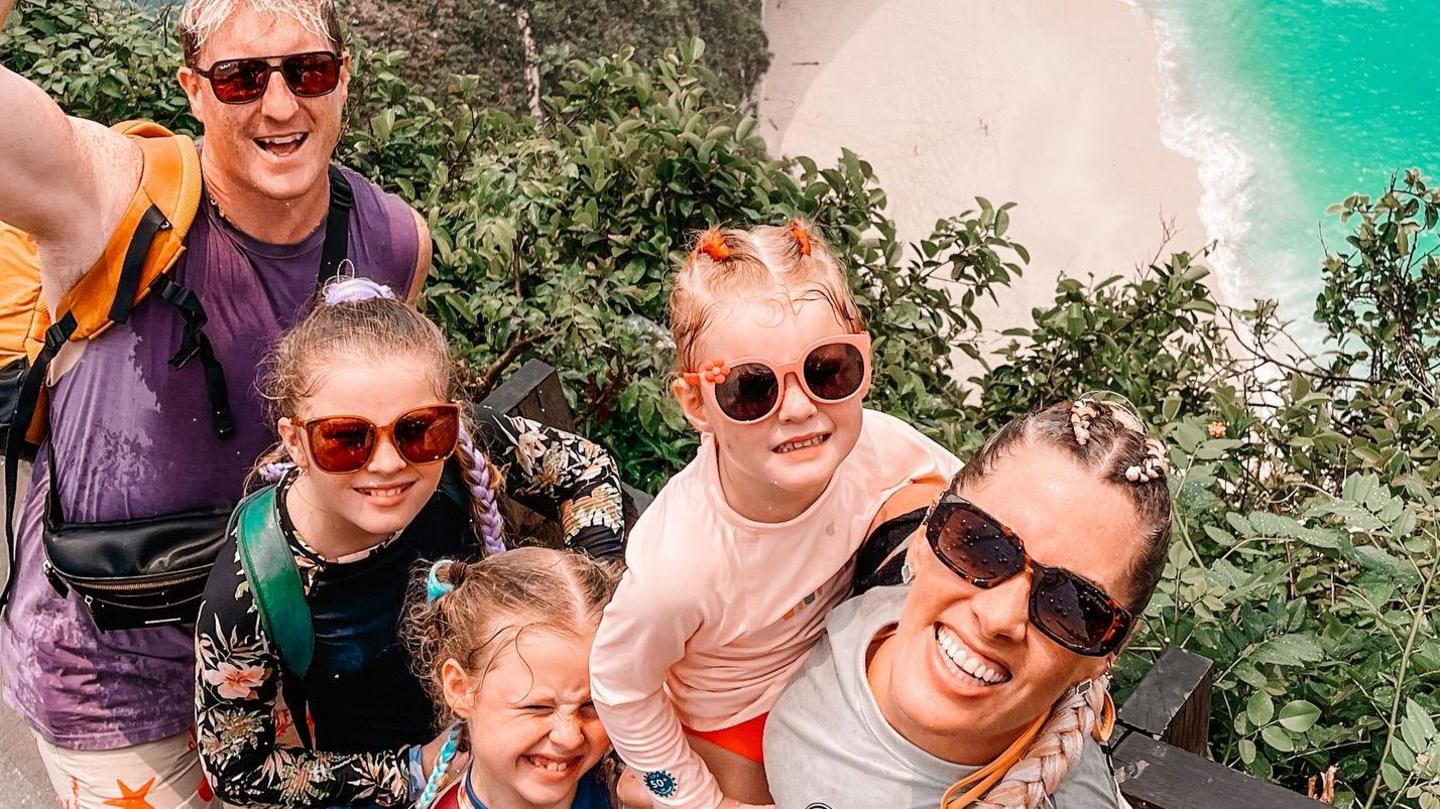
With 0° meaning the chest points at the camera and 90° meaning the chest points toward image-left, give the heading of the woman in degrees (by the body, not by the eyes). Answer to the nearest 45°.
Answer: approximately 0°

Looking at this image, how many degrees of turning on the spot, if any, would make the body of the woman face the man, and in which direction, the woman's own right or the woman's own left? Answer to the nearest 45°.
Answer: approximately 90° to the woman's own right

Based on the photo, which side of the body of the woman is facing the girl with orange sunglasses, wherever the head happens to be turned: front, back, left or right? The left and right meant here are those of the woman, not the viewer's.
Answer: right
